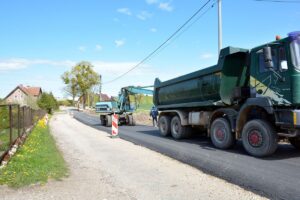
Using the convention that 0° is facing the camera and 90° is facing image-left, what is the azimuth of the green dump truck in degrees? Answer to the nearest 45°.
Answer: approximately 315°

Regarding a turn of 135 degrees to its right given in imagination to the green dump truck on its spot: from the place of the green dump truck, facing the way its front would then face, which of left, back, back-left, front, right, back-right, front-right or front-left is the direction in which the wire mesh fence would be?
front
